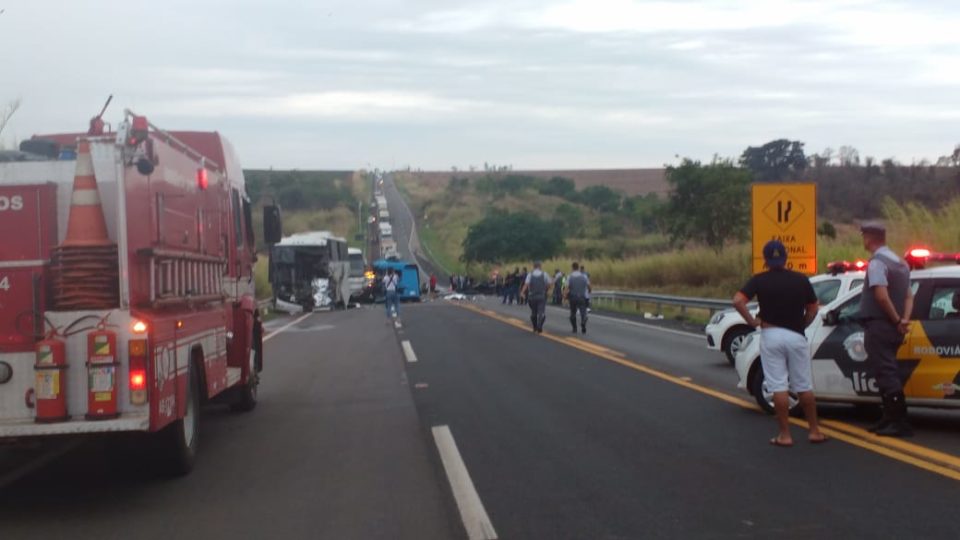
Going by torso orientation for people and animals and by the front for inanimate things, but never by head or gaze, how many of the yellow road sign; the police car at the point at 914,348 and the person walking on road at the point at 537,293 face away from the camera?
1

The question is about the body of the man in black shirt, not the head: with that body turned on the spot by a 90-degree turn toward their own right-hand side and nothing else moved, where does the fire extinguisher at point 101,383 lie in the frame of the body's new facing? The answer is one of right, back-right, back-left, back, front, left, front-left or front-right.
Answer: back-right

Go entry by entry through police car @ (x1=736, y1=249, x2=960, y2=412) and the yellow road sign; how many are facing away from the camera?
0

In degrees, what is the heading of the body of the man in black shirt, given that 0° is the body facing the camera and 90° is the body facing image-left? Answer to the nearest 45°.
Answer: approximately 180°

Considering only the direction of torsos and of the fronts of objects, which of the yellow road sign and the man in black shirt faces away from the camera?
the man in black shirt

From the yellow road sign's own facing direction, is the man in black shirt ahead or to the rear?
ahead

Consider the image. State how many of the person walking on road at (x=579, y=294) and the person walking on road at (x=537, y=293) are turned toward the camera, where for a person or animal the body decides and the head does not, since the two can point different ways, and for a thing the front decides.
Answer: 0

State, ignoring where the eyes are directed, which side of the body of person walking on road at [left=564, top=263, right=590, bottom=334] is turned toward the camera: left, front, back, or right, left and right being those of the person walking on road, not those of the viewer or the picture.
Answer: back

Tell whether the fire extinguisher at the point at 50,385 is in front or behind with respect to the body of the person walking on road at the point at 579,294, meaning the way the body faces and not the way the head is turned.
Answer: behind

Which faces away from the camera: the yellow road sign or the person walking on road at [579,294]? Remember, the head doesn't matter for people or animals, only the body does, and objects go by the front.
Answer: the person walking on road

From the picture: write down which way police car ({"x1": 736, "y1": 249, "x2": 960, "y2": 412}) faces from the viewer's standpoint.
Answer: facing to the left of the viewer

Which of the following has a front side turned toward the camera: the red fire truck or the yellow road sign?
the yellow road sign

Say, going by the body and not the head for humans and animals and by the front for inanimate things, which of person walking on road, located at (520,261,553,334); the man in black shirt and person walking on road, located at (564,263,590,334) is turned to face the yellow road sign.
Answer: the man in black shirt

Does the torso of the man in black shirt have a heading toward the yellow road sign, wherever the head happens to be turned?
yes

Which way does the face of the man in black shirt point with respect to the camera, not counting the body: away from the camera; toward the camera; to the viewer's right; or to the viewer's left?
away from the camera

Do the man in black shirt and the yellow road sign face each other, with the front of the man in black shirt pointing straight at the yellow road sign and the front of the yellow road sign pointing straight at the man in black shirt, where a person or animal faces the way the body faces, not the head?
yes

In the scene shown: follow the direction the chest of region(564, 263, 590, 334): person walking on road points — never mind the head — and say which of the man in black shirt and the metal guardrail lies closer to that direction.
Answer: the metal guardrail

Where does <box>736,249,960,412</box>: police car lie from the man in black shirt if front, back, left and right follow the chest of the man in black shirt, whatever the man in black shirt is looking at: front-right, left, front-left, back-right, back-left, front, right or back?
front-right
